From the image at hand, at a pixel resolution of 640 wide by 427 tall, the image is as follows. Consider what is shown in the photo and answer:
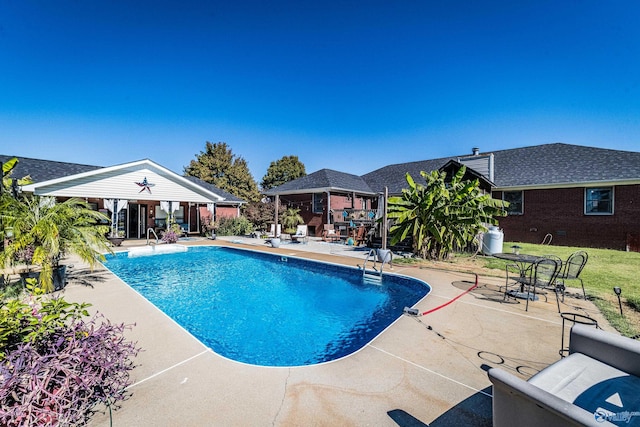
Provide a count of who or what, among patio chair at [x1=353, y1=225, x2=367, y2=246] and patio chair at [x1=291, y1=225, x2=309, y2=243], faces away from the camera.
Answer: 0

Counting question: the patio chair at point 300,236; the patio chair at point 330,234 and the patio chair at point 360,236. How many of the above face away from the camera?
0

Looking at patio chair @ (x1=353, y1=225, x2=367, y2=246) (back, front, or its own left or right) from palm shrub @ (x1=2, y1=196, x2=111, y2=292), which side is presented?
front

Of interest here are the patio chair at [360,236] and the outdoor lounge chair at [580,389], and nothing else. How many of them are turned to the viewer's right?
0

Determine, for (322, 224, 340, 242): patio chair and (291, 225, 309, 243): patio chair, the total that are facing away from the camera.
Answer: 0

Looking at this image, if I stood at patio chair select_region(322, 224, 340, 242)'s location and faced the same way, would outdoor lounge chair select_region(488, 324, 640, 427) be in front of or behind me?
in front

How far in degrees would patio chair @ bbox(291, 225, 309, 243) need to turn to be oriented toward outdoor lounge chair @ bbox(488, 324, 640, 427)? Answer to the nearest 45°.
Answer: approximately 45° to its left

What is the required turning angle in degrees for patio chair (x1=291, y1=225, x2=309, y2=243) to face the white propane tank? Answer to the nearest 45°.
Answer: approximately 90° to its left

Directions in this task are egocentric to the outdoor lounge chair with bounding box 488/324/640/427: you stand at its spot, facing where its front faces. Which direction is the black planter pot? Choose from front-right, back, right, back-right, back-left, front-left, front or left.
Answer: front-left

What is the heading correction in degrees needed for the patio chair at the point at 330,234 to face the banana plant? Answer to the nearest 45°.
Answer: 0° — it already faces it

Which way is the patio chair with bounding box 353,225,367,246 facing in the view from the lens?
facing the viewer and to the left of the viewer

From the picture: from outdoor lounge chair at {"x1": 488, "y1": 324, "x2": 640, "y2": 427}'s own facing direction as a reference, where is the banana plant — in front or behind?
in front
